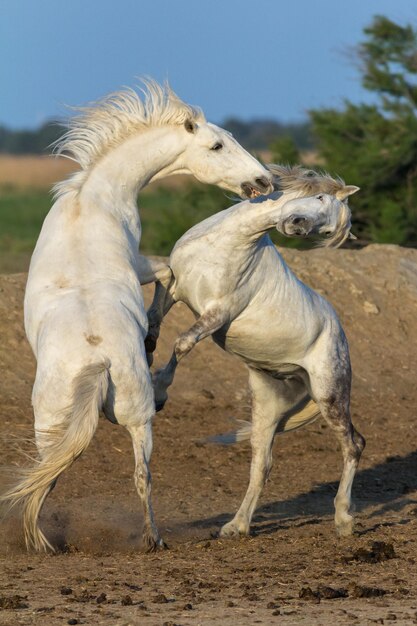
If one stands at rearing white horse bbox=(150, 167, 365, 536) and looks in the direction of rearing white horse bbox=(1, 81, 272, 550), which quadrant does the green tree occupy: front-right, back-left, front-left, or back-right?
back-right

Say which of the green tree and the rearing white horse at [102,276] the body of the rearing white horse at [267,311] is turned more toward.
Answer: the rearing white horse

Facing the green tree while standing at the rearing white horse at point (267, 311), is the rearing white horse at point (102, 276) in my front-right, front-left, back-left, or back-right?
back-left

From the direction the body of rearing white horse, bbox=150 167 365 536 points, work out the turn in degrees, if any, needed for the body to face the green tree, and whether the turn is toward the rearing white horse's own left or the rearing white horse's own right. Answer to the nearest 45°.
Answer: approximately 135° to the rearing white horse's own right

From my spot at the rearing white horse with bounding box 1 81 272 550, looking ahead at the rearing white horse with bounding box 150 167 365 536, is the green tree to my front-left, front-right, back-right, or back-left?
front-left

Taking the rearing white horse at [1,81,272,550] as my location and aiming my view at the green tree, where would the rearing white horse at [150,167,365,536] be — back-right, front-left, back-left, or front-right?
front-right

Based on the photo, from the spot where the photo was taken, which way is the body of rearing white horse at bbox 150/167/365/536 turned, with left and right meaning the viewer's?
facing the viewer and to the left of the viewer

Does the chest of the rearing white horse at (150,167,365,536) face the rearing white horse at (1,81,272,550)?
yes
